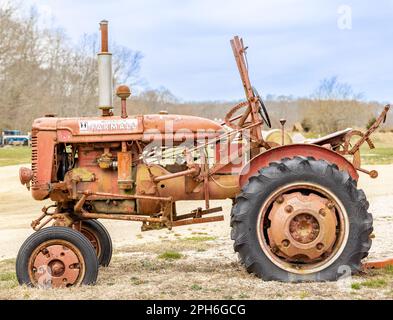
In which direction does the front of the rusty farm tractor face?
to the viewer's left
